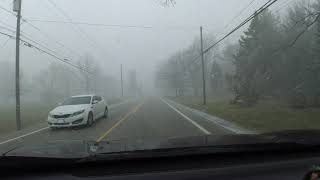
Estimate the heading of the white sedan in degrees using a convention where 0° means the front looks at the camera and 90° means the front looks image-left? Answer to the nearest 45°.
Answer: approximately 45°
